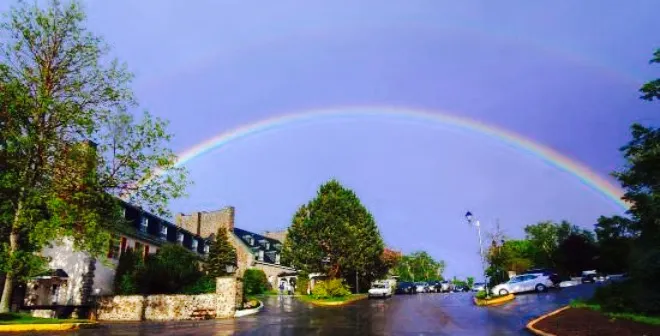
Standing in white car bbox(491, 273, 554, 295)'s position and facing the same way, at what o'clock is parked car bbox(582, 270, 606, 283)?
The parked car is roughly at 4 o'clock from the white car.

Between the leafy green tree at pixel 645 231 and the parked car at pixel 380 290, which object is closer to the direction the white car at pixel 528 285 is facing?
the parked car

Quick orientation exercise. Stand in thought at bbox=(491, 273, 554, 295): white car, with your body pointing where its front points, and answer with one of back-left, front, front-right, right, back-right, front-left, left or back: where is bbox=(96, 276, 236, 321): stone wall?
front-left

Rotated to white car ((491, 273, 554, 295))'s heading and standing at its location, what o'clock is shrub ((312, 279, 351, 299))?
The shrub is roughly at 12 o'clock from the white car.

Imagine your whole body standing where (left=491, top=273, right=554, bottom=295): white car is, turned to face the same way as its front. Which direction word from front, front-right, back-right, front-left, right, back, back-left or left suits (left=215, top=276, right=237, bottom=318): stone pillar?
front-left

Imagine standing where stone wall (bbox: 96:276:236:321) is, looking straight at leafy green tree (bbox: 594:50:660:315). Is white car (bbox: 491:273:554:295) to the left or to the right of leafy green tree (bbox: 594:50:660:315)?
left

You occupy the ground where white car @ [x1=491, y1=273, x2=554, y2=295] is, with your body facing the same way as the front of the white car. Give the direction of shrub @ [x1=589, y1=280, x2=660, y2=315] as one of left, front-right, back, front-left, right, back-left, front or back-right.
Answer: left

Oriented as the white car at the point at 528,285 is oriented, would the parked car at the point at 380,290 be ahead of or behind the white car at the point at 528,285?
ahead

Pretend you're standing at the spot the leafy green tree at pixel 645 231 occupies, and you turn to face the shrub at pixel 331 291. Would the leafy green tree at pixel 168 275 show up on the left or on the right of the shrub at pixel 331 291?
left

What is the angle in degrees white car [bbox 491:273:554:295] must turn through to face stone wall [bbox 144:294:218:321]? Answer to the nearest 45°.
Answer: approximately 45° to its left

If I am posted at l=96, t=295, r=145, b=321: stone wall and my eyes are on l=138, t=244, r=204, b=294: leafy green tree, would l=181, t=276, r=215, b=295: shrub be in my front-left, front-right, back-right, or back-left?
front-right

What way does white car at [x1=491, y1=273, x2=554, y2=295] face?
to the viewer's left

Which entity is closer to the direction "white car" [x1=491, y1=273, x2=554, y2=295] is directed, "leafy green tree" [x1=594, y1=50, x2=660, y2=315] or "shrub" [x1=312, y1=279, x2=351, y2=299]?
the shrub
